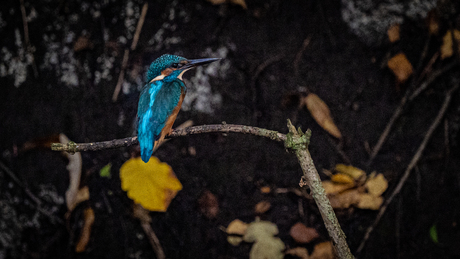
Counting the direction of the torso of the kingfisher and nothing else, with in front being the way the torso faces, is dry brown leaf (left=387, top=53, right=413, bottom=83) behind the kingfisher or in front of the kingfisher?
in front

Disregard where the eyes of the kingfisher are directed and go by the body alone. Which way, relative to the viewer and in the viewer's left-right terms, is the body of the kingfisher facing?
facing away from the viewer and to the right of the viewer

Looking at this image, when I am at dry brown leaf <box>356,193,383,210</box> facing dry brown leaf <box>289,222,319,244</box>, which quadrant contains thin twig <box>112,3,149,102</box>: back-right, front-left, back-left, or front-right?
front-right

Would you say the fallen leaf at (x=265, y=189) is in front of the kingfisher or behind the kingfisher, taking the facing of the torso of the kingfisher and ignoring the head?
in front

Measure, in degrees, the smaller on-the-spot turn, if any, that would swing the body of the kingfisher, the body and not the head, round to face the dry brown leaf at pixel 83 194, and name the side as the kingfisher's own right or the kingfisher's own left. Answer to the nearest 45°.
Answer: approximately 90° to the kingfisher's own left
